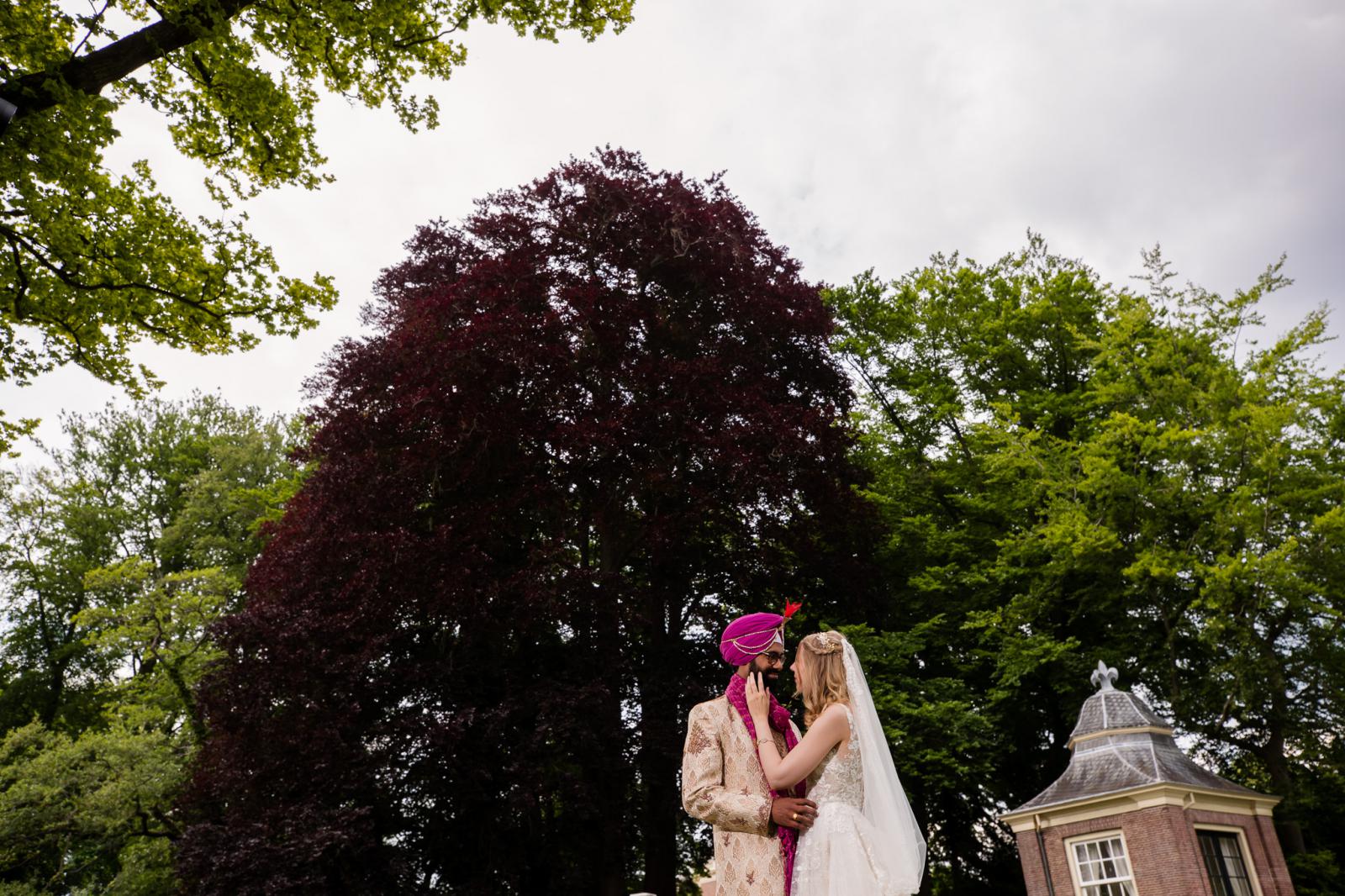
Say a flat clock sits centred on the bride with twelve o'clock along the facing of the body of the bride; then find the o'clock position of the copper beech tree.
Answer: The copper beech tree is roughly at 2 o'clock from the bride.

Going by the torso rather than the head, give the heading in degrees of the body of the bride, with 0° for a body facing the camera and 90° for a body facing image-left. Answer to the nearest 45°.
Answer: approximately 90°

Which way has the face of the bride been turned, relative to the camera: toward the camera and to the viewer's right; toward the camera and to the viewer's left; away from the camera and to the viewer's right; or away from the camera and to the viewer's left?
away from the camera and to the viewer's left

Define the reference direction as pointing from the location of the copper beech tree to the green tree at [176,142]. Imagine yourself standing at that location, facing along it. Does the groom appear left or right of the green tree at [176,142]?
left

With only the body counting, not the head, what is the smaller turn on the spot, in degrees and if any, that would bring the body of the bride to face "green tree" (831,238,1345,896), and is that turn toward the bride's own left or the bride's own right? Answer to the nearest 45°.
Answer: approximately 90° to the bride's own right

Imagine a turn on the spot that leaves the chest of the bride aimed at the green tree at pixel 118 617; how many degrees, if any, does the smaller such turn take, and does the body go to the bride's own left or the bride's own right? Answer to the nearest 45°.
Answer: approximately 45° to the bride's own right

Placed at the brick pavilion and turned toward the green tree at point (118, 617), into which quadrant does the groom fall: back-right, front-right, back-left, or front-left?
front-left

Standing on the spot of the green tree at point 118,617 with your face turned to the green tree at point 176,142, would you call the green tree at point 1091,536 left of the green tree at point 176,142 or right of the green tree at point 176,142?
left

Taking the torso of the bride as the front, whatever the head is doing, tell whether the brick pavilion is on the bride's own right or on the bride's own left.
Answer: on the bride's own right
